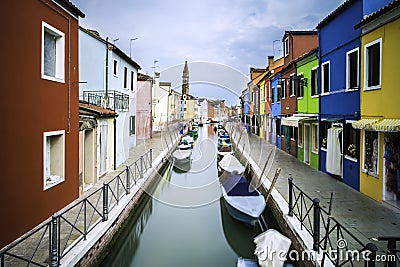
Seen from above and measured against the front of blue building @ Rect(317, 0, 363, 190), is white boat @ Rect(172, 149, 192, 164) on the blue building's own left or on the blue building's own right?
on the blue building's own right

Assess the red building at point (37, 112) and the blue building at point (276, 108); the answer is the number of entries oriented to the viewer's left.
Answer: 1

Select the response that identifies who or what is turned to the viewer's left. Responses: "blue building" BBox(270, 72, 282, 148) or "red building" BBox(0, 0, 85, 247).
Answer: the blue building

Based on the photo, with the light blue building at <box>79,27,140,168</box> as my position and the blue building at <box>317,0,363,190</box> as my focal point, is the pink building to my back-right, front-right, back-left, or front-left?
back-left

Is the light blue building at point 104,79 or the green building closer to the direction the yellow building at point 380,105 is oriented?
the light blue building

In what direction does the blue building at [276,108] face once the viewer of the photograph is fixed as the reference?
facing to the left of the viewer

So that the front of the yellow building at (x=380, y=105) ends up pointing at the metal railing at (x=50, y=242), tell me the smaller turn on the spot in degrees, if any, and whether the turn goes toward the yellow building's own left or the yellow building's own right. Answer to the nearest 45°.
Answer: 0° — it already faces it

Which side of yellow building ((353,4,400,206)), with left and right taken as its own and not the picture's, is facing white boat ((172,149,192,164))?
right

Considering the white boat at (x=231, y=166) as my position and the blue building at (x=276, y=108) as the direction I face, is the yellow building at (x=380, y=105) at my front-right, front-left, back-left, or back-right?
back-right

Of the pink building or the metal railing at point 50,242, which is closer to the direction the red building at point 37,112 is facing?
the metal railing

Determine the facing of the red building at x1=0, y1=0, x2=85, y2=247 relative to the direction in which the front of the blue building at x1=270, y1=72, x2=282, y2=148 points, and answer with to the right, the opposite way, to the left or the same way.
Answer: the opposite way
